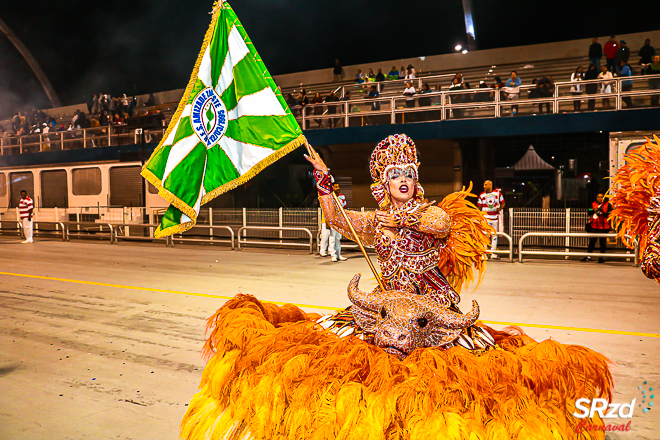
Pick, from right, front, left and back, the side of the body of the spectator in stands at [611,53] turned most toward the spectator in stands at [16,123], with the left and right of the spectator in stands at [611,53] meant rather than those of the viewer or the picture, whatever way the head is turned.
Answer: right

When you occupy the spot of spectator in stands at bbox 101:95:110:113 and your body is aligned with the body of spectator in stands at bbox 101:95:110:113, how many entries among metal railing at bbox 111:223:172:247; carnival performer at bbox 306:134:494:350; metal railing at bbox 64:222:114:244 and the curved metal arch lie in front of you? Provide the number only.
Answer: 3

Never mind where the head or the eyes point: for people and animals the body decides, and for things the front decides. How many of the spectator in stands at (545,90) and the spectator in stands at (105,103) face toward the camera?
2

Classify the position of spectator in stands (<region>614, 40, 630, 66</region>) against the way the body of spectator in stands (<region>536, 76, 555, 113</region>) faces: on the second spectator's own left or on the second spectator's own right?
on the second spectator's own left

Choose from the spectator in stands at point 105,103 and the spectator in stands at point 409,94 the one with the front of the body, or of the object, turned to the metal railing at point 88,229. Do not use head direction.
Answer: the spectator in stands at point 105,103

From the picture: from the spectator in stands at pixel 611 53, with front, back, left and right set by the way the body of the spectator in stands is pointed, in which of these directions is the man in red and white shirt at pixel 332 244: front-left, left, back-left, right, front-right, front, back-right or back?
front-right

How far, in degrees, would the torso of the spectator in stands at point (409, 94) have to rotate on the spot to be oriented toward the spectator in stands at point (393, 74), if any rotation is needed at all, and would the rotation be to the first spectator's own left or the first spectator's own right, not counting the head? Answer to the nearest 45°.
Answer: approximately 180°

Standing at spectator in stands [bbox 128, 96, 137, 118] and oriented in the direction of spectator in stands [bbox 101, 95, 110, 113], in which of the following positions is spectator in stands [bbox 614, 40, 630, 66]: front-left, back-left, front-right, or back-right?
back-left

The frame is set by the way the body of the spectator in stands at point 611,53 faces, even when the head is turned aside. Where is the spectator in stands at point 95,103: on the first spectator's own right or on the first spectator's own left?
on the first spectator's own right

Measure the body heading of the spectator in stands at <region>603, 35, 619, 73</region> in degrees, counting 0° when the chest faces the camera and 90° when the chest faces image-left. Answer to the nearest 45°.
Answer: approximately 0°

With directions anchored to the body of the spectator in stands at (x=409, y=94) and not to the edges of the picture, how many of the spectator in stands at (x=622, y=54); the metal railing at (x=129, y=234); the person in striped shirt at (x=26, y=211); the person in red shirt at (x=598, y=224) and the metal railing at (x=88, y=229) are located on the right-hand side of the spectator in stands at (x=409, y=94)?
3

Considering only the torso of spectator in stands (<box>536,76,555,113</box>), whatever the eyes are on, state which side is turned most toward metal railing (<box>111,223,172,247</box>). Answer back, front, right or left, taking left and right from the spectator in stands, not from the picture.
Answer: right
